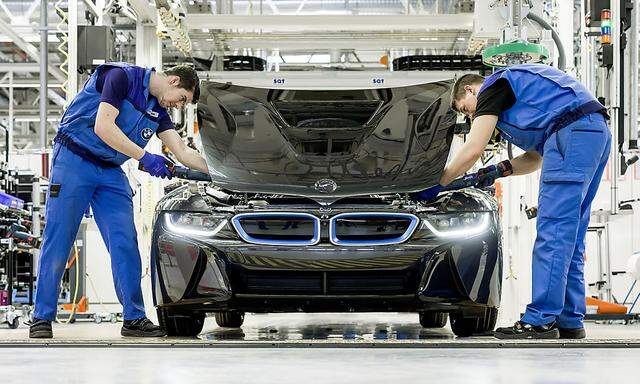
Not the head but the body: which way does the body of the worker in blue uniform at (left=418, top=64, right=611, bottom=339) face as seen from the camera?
to the viewer's left

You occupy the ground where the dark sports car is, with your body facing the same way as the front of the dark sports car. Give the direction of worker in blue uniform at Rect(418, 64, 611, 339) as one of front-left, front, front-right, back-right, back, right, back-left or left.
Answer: left

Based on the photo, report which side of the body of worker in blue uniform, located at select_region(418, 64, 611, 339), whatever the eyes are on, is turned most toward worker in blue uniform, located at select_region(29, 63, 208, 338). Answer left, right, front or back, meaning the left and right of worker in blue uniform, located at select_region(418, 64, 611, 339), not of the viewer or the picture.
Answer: front

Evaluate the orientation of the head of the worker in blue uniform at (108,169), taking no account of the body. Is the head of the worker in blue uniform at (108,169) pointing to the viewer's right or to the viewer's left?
to the viewer's right

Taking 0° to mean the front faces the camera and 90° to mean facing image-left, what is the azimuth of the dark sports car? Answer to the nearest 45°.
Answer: approximately 0°

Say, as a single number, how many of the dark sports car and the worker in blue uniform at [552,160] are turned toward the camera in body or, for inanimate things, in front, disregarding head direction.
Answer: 1

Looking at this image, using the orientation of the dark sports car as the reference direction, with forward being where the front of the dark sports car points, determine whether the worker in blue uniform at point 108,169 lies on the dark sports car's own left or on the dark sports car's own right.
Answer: on the dark sports car's own right

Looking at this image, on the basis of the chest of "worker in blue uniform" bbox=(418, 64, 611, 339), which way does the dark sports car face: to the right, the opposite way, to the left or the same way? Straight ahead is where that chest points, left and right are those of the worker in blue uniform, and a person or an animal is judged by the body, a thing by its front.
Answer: to the left
